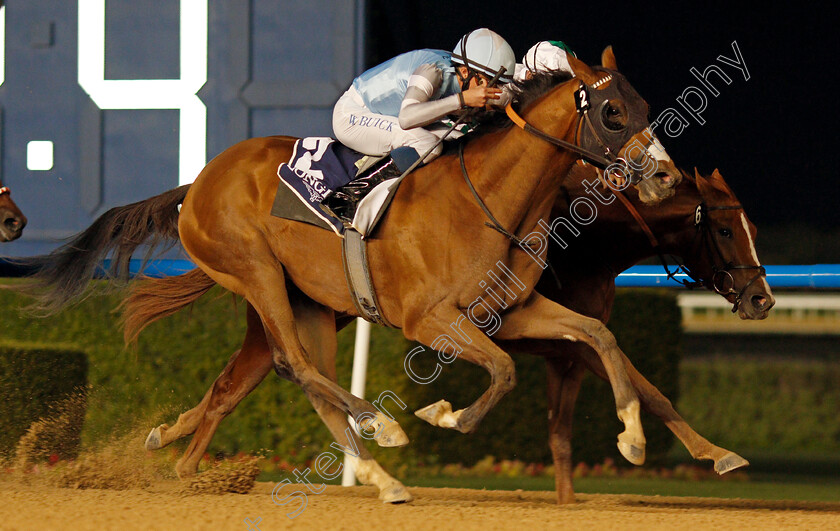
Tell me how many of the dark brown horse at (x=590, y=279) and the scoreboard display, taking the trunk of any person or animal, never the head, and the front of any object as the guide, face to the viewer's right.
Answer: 1

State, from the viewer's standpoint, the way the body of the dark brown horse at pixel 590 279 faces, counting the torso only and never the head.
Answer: to the viewer's right

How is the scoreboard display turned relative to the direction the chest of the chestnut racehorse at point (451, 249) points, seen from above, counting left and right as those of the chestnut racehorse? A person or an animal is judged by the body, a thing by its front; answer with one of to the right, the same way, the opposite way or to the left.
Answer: to the right

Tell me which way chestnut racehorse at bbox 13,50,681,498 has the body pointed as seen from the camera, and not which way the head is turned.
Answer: to the viewer's right

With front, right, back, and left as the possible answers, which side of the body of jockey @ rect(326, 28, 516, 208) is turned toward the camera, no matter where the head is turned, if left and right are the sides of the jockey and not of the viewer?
right

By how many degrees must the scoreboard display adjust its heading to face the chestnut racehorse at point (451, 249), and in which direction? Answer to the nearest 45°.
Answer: approximately 45° to its left

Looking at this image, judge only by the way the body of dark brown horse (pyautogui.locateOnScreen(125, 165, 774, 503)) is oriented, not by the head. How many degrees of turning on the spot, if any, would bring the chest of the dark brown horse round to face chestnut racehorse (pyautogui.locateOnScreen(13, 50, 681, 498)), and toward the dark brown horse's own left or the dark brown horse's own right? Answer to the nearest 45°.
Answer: approximately 135° to the dark brown horse's own right

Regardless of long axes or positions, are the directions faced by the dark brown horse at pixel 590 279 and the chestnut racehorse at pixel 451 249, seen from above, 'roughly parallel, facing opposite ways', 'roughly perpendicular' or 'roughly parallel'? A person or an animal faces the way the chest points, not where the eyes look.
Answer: roughly parallel

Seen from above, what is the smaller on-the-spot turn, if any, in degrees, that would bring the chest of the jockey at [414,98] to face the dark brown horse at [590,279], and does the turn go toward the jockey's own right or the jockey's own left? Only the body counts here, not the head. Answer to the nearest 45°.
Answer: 0° — they already face it

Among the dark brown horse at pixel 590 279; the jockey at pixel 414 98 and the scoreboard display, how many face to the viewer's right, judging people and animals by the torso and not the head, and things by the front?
2

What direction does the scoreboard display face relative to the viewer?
toward the camera

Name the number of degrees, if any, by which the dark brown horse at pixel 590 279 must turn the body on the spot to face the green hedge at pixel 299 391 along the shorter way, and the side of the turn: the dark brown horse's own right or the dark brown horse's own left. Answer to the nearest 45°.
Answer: approximately 135° to the dark brown horse's own left

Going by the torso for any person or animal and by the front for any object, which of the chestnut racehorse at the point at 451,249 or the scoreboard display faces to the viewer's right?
the chestnut racehorse
